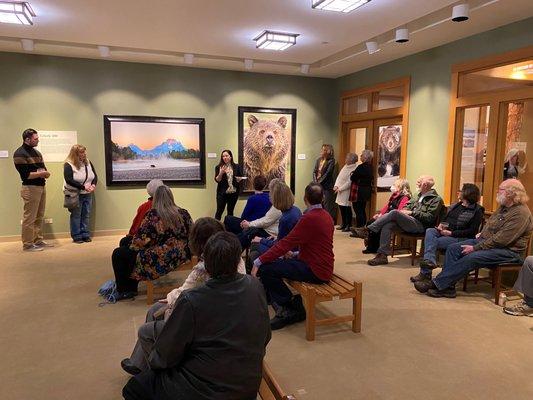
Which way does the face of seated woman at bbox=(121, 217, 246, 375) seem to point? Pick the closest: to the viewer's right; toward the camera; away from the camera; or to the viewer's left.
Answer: away from the camera

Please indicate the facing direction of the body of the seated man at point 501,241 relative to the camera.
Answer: to the viewer's left

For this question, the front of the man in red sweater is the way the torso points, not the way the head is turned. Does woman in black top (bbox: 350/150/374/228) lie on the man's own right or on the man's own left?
on the man's own right

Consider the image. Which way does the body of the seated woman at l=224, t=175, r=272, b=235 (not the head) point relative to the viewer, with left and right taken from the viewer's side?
facing away from the viewer and to the left of the viewer

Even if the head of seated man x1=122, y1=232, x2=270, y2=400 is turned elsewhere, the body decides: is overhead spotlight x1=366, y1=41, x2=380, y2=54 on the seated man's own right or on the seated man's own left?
on the seated man's own right

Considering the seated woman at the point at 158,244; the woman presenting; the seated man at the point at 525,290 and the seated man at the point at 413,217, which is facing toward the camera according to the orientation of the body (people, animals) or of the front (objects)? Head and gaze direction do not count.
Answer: the woman presenting

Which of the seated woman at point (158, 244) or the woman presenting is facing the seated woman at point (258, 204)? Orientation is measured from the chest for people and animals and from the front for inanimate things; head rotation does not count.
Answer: the woman presenting

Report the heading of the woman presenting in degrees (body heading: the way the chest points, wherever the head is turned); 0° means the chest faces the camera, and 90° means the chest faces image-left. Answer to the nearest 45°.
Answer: approximately 0°

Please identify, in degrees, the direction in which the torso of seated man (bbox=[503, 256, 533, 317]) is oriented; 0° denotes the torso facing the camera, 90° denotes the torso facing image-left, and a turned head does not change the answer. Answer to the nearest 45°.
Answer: approximately 90°

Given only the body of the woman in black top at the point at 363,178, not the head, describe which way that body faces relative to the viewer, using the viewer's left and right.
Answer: facing to the left of the viewer

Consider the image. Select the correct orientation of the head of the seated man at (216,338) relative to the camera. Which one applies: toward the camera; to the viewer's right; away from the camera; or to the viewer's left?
away from the camera
